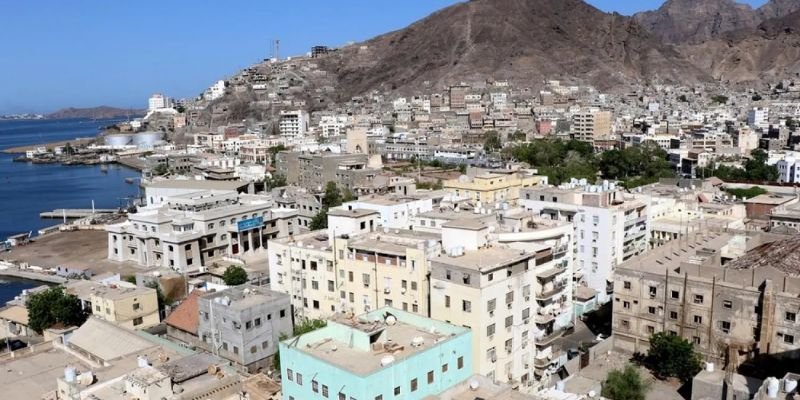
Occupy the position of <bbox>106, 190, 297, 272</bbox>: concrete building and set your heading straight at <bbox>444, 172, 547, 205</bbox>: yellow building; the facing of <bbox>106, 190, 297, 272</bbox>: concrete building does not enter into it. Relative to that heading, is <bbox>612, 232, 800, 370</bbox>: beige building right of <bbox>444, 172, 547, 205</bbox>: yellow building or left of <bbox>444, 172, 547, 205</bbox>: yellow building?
right

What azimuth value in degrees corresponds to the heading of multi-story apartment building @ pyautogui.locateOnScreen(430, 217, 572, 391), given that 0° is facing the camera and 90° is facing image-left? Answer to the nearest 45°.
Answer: approximately 315°

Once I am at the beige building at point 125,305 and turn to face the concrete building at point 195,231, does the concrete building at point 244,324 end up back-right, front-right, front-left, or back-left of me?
back-right

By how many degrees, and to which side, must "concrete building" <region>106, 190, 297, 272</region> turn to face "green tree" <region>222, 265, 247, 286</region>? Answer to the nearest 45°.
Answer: approximately 45° to its right

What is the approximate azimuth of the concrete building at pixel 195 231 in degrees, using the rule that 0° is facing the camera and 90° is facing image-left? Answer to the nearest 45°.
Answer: approximately 315°

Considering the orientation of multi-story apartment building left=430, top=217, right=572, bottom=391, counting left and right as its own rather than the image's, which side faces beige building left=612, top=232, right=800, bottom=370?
left

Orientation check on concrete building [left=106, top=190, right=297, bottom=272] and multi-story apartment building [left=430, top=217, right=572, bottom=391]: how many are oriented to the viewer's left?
0

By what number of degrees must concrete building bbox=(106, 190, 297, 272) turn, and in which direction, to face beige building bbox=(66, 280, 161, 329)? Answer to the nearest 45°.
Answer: approximately 45° to its right

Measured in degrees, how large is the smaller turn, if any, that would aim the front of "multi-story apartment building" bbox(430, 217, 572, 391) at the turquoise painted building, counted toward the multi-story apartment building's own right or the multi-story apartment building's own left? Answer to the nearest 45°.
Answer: approximately 90° to the multi-story apartment building's own right

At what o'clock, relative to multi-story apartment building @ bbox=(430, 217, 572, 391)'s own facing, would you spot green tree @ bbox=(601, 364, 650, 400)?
The green tree is roughly at 12 o'clock from the multi-story apartment building.
